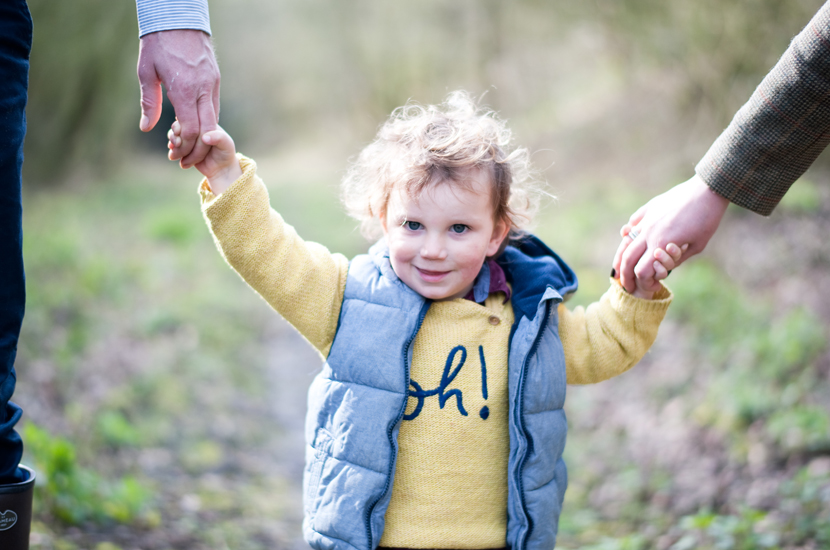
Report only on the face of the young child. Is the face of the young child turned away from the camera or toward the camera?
toward the camera

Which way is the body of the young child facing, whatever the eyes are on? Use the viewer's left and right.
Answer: facing the viewer
